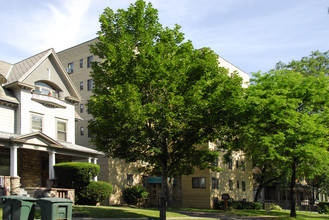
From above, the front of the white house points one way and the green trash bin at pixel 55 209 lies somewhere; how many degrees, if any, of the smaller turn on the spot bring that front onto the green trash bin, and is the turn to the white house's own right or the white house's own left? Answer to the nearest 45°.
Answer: approximately 45° to the white house's own right

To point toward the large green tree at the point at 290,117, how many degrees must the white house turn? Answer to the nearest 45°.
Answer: approximately 45° to its left

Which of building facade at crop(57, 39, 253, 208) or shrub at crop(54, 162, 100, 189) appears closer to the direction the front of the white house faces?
the shrub

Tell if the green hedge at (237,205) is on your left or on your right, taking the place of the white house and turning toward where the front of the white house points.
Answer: on your left

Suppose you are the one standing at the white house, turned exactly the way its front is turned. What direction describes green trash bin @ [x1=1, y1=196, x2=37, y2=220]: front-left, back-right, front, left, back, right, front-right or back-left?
front-right

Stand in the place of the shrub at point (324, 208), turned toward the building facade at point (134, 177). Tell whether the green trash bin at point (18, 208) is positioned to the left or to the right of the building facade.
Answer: left

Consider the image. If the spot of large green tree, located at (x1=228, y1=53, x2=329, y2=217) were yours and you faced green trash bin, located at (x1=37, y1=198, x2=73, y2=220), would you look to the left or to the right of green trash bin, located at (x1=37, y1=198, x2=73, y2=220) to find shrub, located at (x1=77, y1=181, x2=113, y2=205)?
right

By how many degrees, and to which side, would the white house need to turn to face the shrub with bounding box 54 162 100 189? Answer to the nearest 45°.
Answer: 0° — it already faces it

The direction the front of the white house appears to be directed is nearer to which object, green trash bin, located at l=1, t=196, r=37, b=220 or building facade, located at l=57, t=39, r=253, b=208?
the green trash bin

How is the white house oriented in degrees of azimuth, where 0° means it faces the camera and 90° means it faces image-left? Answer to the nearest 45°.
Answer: approximately 315°
